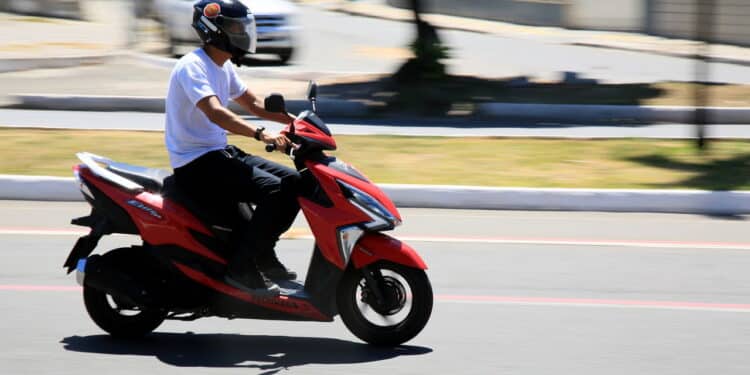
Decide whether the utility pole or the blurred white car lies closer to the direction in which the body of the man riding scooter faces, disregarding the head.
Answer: the utility pole

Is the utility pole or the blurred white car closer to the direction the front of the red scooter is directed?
the utility pole

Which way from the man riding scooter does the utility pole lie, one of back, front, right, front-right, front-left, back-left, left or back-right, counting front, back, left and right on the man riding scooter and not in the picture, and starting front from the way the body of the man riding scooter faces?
front-left

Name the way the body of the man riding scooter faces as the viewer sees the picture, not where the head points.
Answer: to the viewer's right

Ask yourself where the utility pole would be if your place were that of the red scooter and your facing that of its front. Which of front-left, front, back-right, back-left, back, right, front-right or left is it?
front-left

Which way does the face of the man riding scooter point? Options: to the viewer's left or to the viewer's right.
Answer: to the viewer's right

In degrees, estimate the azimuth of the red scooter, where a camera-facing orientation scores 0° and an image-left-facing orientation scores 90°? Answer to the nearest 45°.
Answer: approximately 270°
